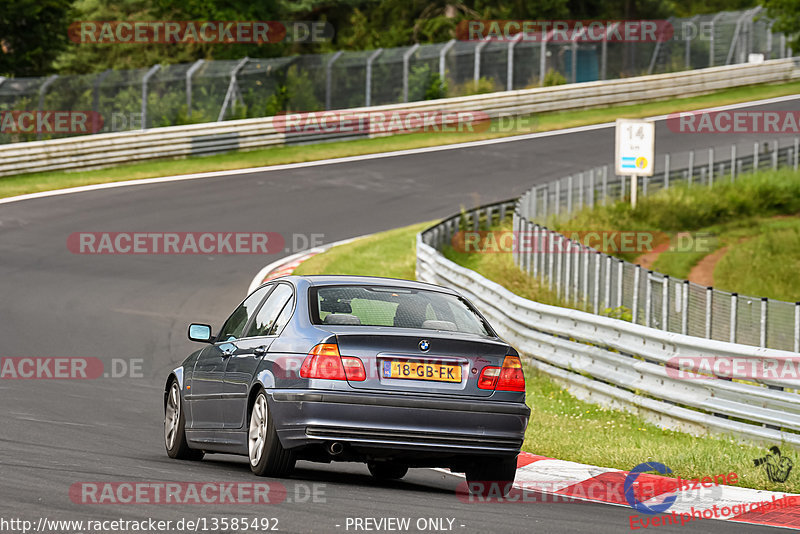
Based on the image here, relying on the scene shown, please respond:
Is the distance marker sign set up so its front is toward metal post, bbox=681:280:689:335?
yes

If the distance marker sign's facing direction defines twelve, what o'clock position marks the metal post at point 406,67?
The metal post is roughly at 5 o'clock from the distance marker sign.

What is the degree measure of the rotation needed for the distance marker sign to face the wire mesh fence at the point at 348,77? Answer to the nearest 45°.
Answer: approximately 135° to its right

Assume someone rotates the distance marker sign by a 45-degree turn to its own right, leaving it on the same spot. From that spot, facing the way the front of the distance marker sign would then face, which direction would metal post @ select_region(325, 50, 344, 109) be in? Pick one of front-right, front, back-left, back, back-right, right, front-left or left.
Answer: right

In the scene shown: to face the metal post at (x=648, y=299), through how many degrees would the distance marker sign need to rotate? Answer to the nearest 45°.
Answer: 0° — it already faces it

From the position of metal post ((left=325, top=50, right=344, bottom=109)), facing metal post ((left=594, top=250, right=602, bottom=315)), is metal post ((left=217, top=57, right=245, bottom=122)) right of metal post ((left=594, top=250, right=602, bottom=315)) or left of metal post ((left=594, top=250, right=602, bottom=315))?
right

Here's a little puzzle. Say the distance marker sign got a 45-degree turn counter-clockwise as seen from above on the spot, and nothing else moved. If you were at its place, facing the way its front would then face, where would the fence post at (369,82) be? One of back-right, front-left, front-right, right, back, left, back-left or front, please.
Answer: back

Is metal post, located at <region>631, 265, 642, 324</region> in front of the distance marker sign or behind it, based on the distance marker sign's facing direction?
in front

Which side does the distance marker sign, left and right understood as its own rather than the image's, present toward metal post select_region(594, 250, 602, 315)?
front

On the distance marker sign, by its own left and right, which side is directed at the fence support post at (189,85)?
right

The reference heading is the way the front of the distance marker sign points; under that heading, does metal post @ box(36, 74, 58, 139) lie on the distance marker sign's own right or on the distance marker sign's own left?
on the distance marker sign's own right

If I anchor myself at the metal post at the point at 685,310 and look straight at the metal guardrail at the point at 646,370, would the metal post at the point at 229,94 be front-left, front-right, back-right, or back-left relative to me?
back-right

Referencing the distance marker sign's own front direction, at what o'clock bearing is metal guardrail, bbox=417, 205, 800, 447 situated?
The metal guardrail is roughly at 12 o'clock from the distance marker sign.

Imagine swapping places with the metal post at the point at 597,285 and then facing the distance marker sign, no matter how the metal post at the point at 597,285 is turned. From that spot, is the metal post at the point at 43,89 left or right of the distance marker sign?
left

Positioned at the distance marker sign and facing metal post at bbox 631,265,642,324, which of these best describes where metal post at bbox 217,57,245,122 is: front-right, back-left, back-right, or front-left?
back-right

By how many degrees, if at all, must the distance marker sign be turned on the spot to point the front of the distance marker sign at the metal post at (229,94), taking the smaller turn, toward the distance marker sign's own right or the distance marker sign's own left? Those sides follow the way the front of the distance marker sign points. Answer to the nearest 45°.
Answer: approximately 135° to the distance marker sign's own right

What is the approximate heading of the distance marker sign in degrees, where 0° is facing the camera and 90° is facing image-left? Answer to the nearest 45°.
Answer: approximately 0°
